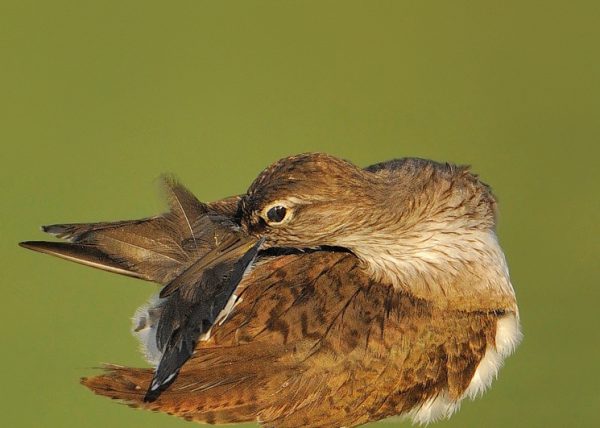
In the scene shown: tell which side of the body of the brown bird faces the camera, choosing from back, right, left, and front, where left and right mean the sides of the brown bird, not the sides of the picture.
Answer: right
